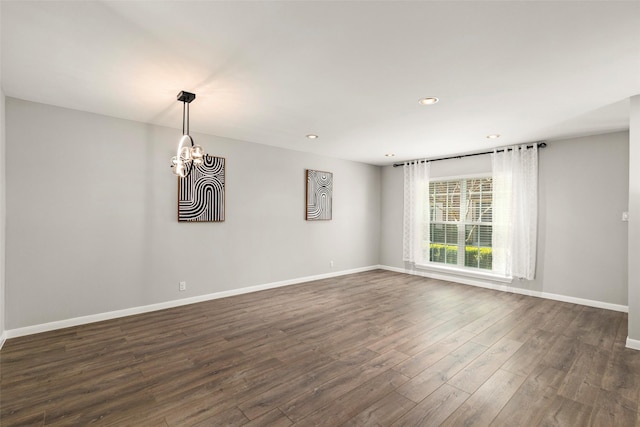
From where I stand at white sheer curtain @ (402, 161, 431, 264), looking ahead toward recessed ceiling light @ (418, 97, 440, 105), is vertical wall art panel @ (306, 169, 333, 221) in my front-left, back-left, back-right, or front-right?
front-right

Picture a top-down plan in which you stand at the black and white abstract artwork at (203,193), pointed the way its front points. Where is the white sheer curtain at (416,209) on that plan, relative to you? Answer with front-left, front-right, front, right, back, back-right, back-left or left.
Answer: left

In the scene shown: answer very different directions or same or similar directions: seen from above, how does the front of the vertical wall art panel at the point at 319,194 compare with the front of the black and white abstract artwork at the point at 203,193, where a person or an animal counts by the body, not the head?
same or similar directions

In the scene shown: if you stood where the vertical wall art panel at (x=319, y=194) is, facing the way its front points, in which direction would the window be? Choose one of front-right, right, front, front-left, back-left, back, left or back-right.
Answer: front-left

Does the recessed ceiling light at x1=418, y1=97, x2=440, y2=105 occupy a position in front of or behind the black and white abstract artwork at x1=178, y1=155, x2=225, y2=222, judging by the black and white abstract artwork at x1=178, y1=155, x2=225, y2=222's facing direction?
in front

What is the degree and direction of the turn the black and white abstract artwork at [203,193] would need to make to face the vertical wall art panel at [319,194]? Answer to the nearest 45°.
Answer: approximately 90° to its left

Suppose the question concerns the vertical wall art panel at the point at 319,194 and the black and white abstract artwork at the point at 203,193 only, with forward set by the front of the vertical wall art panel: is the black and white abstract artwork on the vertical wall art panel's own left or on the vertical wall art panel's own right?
on the vertical wall art panel's own right

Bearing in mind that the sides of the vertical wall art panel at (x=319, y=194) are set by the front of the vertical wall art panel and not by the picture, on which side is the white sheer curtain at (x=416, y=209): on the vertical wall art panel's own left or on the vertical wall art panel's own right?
on the vertical wall art panel's own left

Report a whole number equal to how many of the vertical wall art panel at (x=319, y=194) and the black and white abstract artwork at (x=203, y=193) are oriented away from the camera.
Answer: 0

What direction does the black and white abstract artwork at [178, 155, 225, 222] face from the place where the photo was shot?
facing the viewer

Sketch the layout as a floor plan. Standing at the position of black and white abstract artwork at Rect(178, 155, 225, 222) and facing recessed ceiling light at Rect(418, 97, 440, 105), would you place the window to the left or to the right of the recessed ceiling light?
left

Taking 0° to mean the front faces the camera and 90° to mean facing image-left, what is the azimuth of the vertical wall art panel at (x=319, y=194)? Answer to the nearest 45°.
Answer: approximately 315°

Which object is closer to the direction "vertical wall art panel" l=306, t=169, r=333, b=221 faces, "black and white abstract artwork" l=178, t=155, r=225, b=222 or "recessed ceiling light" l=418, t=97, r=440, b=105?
the recessed ceiling light
